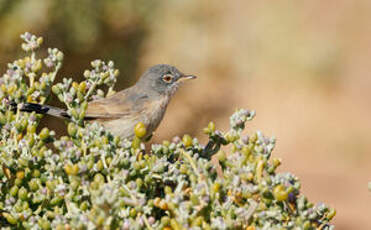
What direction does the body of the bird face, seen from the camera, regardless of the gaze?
to the viewer's right
